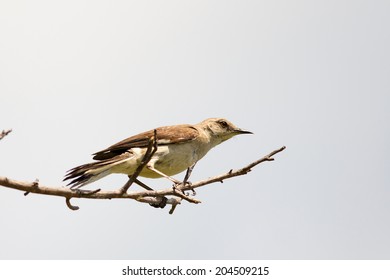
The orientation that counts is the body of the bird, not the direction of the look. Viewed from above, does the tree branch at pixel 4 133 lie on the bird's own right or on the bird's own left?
on the bird's own right

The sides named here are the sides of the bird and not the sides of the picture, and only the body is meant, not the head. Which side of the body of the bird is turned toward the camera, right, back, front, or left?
right
